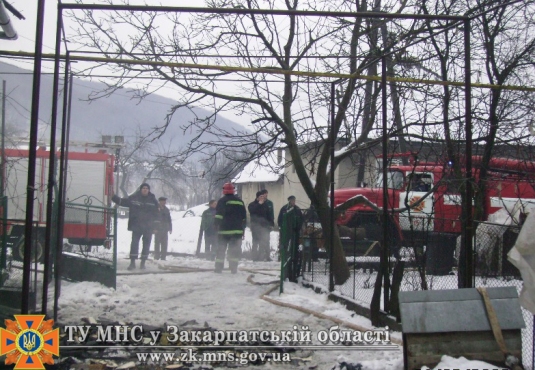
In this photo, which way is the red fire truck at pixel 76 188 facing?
to the viewer's left

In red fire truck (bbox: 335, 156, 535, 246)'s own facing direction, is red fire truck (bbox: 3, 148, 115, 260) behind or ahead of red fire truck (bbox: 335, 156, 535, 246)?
ahead

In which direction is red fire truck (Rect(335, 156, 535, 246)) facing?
to the viewer's left

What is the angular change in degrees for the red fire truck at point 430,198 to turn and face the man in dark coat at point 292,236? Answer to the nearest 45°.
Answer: approximately 45° to its left

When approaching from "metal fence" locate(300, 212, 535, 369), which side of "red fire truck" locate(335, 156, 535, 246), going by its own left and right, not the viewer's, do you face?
left

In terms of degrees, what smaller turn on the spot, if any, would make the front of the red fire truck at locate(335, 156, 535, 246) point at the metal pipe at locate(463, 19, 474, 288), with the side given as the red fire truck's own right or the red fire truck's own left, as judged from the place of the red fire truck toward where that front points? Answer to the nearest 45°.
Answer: approximately 90° to the red fire truck's own left

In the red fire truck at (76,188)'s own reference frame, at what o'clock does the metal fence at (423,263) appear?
The metal fence is roughly at 8 o'clock from the red fire truck.
